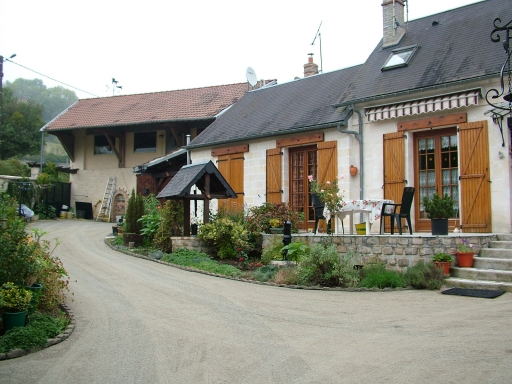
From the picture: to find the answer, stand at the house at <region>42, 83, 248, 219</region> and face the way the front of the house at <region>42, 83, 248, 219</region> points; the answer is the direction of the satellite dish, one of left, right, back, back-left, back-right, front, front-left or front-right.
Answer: front-left

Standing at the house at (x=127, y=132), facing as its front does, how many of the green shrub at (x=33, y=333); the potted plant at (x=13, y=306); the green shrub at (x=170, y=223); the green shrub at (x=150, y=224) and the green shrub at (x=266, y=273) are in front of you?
5

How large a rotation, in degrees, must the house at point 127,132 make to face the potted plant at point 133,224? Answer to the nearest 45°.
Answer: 0° — it already faces it

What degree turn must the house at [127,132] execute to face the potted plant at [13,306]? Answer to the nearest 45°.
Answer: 0° — it already faces it

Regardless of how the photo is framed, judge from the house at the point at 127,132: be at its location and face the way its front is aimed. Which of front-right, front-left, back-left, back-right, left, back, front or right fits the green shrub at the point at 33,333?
front

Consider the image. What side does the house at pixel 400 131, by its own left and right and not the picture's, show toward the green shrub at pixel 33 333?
front

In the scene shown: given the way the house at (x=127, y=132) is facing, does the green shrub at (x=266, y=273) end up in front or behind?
in front

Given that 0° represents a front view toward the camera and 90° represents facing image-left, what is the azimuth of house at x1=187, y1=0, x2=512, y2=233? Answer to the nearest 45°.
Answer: approximately 45°

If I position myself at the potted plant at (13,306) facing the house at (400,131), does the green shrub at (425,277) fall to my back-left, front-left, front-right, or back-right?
front-right

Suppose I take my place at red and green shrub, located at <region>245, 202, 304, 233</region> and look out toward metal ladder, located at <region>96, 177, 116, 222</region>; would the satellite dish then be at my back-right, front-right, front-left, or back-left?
front-right

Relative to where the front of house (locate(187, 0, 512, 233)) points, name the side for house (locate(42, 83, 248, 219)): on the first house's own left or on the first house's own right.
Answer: on the first house's own right

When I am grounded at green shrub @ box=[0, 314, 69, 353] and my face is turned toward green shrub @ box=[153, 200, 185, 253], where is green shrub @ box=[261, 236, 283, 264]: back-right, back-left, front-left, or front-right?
front-right

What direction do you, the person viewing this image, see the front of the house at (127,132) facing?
facing the viewer

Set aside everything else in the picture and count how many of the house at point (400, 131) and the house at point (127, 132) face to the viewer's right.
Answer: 0
